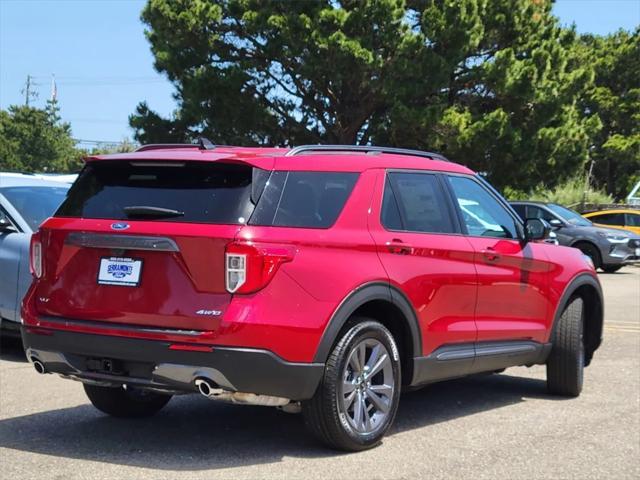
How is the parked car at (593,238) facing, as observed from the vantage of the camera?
facing the viewer and to the right of the viewer

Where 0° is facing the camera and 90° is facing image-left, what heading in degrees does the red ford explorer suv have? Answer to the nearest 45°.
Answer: approximately 225°

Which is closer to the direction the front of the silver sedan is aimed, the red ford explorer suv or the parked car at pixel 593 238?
the red ford explorer suv

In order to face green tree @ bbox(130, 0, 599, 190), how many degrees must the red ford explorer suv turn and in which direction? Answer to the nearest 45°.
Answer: approximately 45° to its left

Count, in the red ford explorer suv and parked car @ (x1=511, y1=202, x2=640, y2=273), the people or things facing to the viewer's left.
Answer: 0

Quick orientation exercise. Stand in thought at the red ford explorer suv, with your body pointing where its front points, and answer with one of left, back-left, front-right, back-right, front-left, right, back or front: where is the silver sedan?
left

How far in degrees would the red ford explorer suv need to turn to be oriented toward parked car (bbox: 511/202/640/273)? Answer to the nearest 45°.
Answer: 0° — it already faces it
